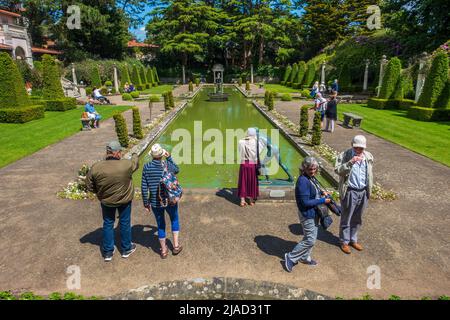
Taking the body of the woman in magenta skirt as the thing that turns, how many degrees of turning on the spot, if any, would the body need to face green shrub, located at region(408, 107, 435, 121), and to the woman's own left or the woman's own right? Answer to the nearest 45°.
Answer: approximately 45° to the woman's own right

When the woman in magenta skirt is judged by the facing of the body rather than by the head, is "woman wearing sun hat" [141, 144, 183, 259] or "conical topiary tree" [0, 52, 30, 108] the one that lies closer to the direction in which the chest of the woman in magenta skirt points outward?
the conical topiary tree

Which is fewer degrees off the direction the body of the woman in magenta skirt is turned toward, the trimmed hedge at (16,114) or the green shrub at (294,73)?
the green shrub

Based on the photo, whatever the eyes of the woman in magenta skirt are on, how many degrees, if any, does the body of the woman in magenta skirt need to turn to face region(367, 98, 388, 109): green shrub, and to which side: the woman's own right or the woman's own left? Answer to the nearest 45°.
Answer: approximately 45° to the woman's own right

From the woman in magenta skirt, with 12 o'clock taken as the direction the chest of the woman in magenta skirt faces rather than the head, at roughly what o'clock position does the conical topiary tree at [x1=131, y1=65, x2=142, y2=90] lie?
The conical topiary tree is roughly at 11 o'clock from the woman in magenta skirt.

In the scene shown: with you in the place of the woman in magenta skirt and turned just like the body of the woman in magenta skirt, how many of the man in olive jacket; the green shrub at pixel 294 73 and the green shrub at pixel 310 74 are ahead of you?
2

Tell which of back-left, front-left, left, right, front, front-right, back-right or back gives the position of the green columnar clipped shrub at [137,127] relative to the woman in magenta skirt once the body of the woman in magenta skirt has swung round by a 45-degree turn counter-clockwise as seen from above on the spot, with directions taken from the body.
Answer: front

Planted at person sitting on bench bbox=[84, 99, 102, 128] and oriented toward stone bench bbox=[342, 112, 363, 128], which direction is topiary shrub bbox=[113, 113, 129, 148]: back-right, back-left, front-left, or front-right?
front-right

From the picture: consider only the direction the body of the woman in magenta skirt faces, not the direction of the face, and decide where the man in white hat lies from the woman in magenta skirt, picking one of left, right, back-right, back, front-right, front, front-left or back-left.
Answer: back-right

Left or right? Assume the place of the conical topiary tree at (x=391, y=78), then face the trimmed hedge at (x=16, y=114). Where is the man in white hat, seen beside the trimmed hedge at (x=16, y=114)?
left

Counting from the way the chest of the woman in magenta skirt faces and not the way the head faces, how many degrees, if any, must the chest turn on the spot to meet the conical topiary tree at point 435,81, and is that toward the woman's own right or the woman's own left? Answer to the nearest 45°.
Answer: approximately 45° to the woman's own right

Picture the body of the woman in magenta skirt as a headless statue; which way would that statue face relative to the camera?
away from the camera

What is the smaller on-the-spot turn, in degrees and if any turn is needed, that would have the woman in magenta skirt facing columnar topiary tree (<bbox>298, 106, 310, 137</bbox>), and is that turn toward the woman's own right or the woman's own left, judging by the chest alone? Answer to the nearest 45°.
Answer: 0° — they already face it

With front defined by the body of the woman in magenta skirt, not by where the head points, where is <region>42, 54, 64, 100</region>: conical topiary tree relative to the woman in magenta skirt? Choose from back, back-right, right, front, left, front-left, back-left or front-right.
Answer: front-left

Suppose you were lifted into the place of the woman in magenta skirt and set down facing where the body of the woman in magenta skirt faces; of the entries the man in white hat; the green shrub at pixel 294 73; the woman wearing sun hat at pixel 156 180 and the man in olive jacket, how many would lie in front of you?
1

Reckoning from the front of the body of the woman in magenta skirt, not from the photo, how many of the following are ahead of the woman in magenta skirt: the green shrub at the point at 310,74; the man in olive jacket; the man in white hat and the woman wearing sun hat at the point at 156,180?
1
